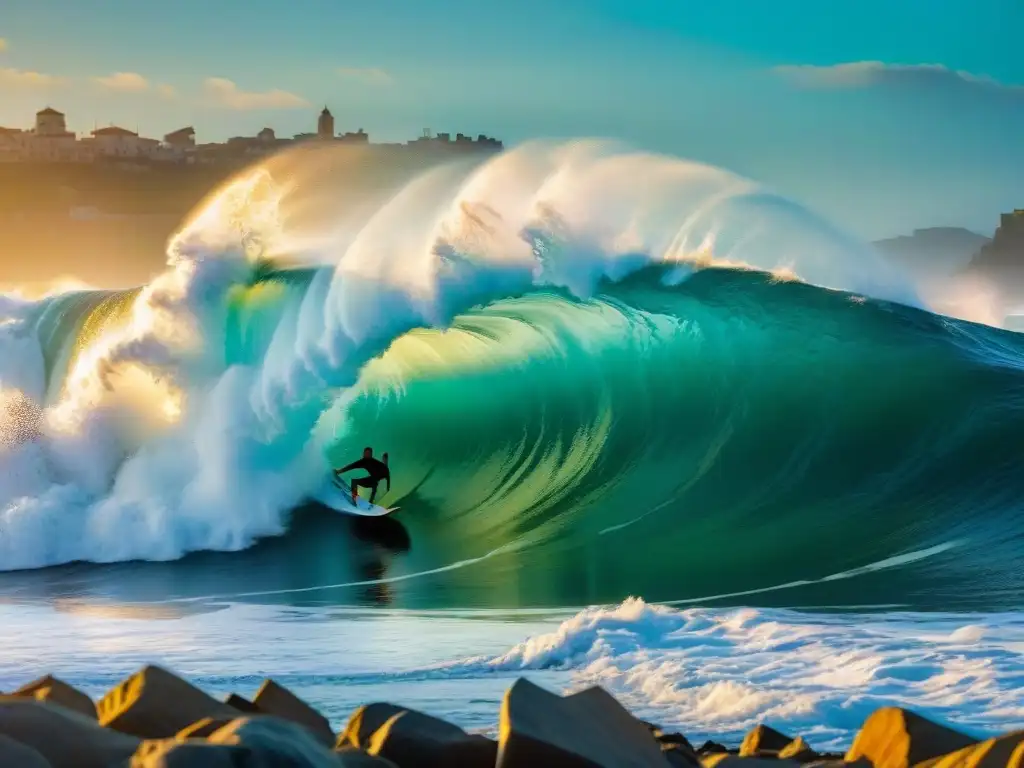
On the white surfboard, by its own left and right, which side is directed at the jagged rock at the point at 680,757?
right

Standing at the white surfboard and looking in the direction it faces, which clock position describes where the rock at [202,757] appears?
The rock is roughly at 3 o'clock from the white surfboard.

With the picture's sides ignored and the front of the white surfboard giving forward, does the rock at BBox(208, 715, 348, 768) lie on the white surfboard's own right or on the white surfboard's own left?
on the white surfboard's own right

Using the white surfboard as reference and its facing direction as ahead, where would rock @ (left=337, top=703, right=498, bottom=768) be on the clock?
The rock is roughly at 3 o'clock from the white surfboard.

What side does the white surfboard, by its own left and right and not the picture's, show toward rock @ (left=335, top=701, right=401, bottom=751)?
right

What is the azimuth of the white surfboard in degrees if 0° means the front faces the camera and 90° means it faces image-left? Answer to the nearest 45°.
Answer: approximately 270°
